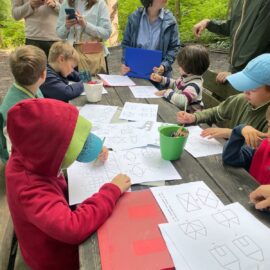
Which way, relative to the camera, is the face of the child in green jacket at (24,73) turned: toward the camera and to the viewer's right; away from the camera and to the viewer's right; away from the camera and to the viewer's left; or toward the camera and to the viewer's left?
away from the camera and to the viewer's right

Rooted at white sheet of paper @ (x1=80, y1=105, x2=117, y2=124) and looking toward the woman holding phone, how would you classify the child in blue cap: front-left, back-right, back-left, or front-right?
back-right

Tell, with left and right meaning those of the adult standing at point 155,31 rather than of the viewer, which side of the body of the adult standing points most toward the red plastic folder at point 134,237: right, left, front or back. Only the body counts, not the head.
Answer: front

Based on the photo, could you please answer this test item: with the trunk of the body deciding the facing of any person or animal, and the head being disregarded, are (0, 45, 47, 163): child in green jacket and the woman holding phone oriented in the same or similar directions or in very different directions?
very different directions

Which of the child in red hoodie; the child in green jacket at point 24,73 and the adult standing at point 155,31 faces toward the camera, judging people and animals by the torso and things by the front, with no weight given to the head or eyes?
the adult standing

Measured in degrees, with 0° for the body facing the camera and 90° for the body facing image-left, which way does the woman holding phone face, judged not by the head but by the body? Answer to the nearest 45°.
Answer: approximately 45°

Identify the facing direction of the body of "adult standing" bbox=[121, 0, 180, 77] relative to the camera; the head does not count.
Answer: toward the camera

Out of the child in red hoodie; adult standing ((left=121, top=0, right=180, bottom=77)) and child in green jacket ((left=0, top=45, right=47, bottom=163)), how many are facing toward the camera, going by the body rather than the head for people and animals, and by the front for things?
1

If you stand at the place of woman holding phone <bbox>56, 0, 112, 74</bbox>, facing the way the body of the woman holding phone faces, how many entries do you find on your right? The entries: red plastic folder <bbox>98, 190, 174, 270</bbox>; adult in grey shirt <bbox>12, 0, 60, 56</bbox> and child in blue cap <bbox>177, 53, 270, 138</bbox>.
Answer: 1

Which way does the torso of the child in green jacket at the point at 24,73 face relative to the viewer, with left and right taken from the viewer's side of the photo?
facing away from the viewer and to the right of the viewer

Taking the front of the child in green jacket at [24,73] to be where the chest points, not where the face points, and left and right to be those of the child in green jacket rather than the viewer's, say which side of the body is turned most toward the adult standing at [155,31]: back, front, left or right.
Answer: front

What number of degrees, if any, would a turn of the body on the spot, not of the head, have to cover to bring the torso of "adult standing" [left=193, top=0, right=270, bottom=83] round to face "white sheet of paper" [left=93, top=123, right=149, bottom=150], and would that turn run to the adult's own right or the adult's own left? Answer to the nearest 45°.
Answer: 0° — they already face it
